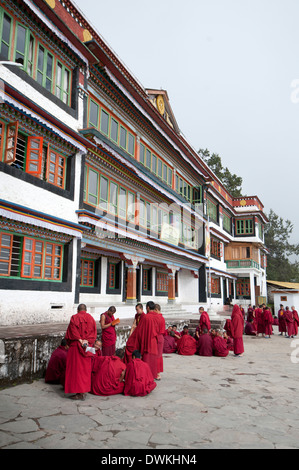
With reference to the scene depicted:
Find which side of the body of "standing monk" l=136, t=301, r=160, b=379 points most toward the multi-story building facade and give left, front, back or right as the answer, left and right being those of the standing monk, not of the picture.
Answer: front

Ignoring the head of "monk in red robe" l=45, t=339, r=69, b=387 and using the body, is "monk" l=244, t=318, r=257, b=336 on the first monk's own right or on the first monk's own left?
on the first monk's own left

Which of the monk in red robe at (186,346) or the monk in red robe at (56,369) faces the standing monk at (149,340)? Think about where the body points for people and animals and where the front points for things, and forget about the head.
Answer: the monk in red robe at (56,369)

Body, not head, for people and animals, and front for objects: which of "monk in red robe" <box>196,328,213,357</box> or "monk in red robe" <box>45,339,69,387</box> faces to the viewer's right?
"monk in red robe" <box>45,339,69,387</box>

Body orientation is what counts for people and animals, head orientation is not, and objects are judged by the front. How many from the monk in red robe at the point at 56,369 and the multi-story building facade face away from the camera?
0

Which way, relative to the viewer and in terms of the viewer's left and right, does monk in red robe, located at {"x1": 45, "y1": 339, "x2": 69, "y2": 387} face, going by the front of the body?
facing to the right of the viewer

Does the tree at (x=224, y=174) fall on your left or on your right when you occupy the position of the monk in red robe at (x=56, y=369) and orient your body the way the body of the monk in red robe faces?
on your left

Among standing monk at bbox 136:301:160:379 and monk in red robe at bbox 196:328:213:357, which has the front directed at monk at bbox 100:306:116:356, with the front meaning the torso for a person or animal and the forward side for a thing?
the standing monk

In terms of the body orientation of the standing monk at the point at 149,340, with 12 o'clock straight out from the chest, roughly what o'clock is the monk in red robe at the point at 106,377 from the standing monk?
The monk in red robe is roughly at 9 o'clock from the standing monk.
